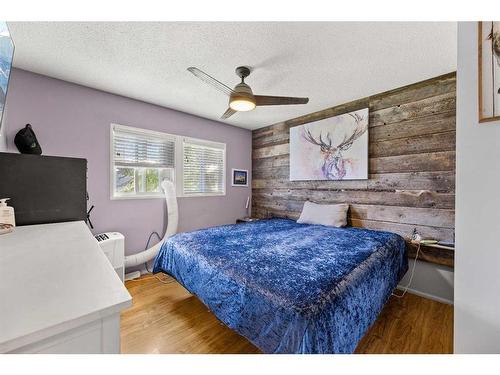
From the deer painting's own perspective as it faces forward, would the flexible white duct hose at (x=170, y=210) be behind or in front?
in front

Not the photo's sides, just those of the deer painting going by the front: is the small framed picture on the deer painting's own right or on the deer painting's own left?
on the deer painting's own right

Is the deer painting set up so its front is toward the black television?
yes

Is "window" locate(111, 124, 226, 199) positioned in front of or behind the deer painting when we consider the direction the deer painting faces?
in front

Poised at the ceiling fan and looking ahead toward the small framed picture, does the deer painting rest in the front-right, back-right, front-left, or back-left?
front-right

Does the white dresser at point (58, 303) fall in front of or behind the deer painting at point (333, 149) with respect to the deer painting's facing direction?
in front

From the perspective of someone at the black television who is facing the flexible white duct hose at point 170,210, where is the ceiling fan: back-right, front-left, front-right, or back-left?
front-right

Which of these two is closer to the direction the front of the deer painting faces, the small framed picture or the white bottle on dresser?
the white bottle on dresser

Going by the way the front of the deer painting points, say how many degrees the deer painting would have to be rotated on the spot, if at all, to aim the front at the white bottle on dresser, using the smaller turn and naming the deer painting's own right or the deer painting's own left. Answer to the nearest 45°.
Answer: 0° — it already faces it

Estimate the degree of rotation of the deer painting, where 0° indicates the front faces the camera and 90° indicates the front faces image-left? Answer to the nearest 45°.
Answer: approximately 45°

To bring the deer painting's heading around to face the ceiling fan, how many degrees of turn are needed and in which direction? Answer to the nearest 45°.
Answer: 0° — it already faces it
